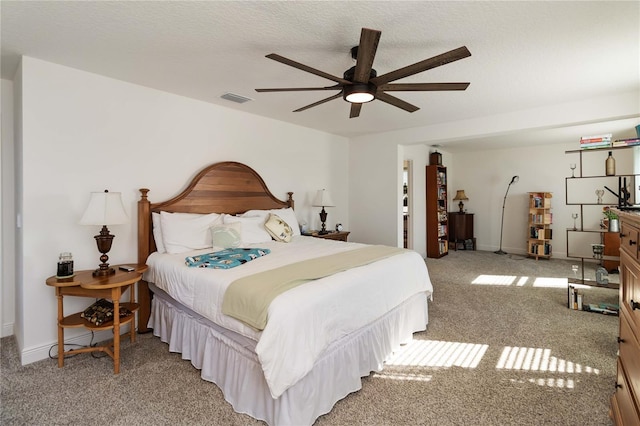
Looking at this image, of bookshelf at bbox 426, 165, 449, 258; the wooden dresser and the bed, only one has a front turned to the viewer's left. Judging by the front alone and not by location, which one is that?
the wooden dresser

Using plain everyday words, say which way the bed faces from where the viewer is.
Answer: facing the viewer and to the right of the viewer

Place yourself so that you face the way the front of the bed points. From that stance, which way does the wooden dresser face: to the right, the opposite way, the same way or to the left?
the opposite way

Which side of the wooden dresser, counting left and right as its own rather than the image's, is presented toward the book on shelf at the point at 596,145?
right

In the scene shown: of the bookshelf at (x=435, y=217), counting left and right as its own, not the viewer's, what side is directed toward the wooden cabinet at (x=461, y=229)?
left

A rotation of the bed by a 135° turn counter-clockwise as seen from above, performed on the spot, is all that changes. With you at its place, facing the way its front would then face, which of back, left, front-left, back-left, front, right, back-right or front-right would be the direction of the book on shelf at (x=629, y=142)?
right

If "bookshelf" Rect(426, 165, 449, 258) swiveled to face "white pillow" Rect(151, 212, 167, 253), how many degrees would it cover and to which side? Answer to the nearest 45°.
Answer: approximately 90° to its right

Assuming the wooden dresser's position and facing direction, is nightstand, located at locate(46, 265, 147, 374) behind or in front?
in front

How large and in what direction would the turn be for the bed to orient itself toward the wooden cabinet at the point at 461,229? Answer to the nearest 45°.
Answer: approximately 90° to its left

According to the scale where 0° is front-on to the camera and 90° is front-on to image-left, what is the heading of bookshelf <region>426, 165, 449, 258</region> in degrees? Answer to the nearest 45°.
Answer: approximately 315°

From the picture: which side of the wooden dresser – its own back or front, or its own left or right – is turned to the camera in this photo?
left

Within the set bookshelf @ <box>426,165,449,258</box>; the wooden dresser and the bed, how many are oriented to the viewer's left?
1

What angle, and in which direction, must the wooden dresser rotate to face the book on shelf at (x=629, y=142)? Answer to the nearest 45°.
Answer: approximately 90° to its right
